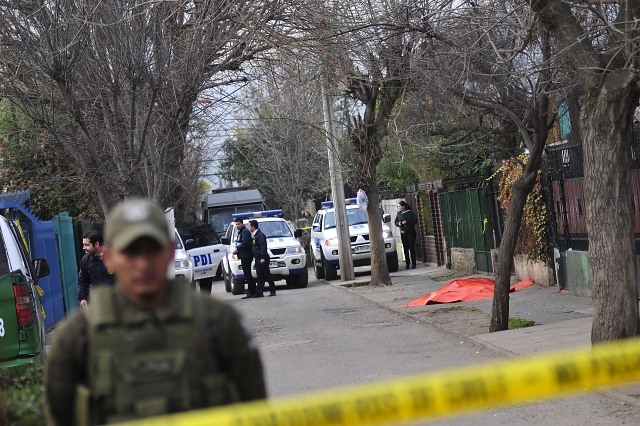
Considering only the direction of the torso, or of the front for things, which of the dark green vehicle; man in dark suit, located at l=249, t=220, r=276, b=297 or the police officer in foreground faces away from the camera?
the dark green vehicle

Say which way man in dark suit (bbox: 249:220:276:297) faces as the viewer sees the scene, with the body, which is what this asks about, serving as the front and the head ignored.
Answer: to the viewer's left

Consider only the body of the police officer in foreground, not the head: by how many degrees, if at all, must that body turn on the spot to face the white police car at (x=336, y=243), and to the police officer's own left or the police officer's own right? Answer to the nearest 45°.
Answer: approximately 180°

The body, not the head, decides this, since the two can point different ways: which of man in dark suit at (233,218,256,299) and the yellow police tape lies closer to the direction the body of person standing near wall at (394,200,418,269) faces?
the man in dark suit

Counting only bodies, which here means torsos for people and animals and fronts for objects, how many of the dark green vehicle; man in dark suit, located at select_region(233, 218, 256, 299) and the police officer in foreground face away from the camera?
1

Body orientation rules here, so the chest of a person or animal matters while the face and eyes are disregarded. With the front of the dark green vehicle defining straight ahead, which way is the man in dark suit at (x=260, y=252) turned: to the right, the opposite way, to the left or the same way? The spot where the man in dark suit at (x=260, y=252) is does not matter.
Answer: to the left

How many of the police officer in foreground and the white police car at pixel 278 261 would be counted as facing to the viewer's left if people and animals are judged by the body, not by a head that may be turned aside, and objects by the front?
0

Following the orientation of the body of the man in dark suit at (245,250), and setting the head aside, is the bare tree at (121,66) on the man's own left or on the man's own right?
on the man's own right

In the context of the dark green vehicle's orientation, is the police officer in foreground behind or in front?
behind

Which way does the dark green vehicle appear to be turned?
away from the camera

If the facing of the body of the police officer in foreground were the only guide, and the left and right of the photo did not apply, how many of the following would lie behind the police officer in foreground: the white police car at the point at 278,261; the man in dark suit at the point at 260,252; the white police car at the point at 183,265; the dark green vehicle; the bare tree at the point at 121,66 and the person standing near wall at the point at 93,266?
6

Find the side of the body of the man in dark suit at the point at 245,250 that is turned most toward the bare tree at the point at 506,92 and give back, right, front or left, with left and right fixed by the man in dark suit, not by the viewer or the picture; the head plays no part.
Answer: left

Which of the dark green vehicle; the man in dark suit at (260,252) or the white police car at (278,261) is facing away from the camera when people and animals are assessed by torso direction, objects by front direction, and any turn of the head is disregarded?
the dark green vehicle

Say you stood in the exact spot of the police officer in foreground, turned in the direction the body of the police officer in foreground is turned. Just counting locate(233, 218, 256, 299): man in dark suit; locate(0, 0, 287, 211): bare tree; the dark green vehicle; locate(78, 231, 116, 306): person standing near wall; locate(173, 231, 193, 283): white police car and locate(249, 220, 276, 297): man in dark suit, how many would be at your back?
6
